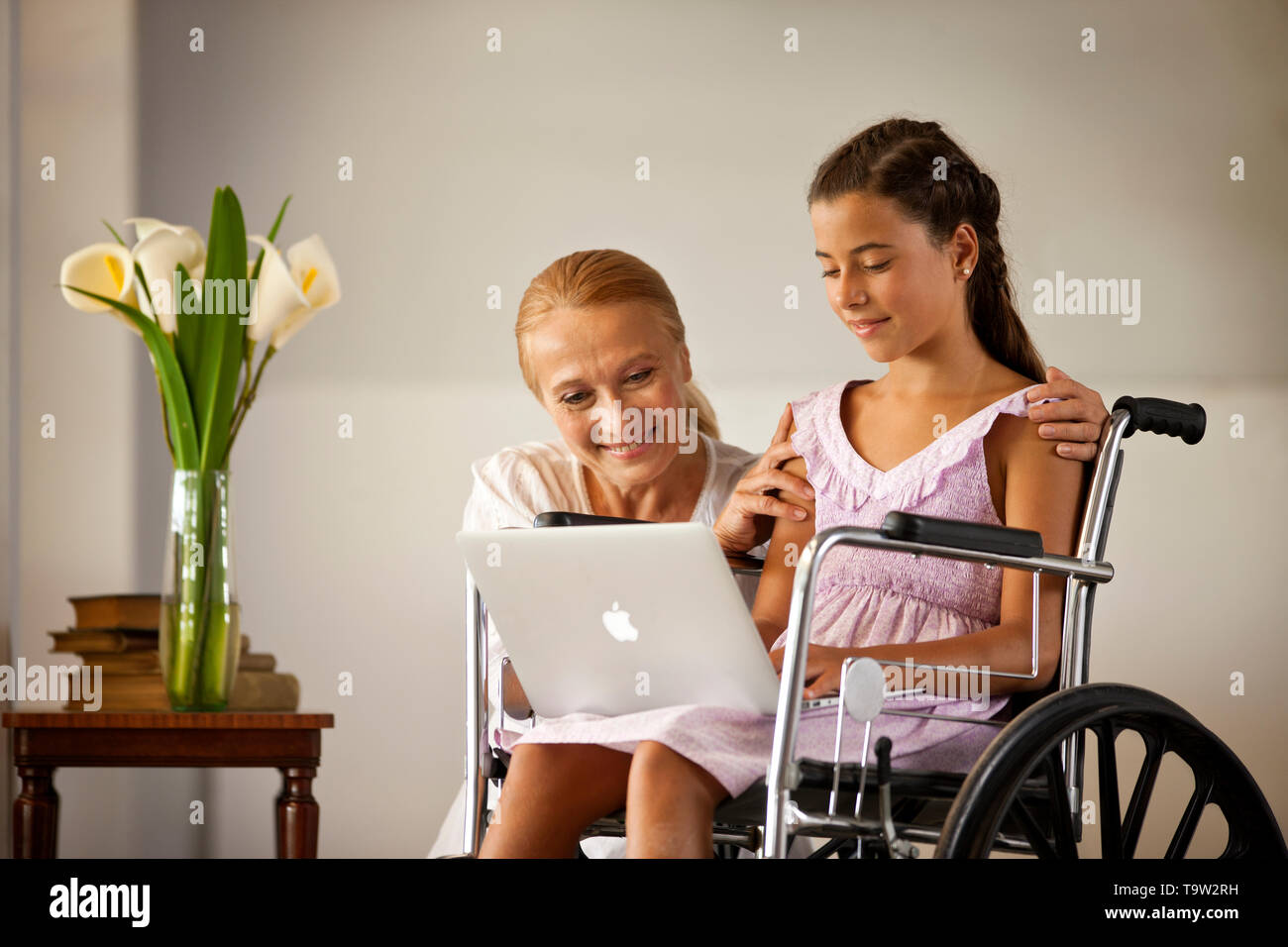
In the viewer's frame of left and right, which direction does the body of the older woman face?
facing the viewer

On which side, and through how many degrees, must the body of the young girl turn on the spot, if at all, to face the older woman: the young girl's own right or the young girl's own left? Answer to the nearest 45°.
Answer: approximately 90° to the young girl's own right

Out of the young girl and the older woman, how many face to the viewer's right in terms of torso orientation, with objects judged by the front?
0

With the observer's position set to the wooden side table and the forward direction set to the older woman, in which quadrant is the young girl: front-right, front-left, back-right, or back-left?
front-right

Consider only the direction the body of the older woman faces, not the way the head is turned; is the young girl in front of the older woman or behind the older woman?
in front

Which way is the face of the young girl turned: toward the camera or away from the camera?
toward the camera

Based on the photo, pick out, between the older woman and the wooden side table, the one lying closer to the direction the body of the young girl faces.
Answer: the wooden side table

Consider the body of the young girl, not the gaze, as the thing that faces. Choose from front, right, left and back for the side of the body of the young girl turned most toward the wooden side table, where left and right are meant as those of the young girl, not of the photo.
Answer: right

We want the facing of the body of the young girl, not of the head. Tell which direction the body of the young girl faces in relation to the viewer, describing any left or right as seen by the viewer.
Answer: facing the viewer and to the left of the viewer

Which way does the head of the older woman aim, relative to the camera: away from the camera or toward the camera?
toward the camera
